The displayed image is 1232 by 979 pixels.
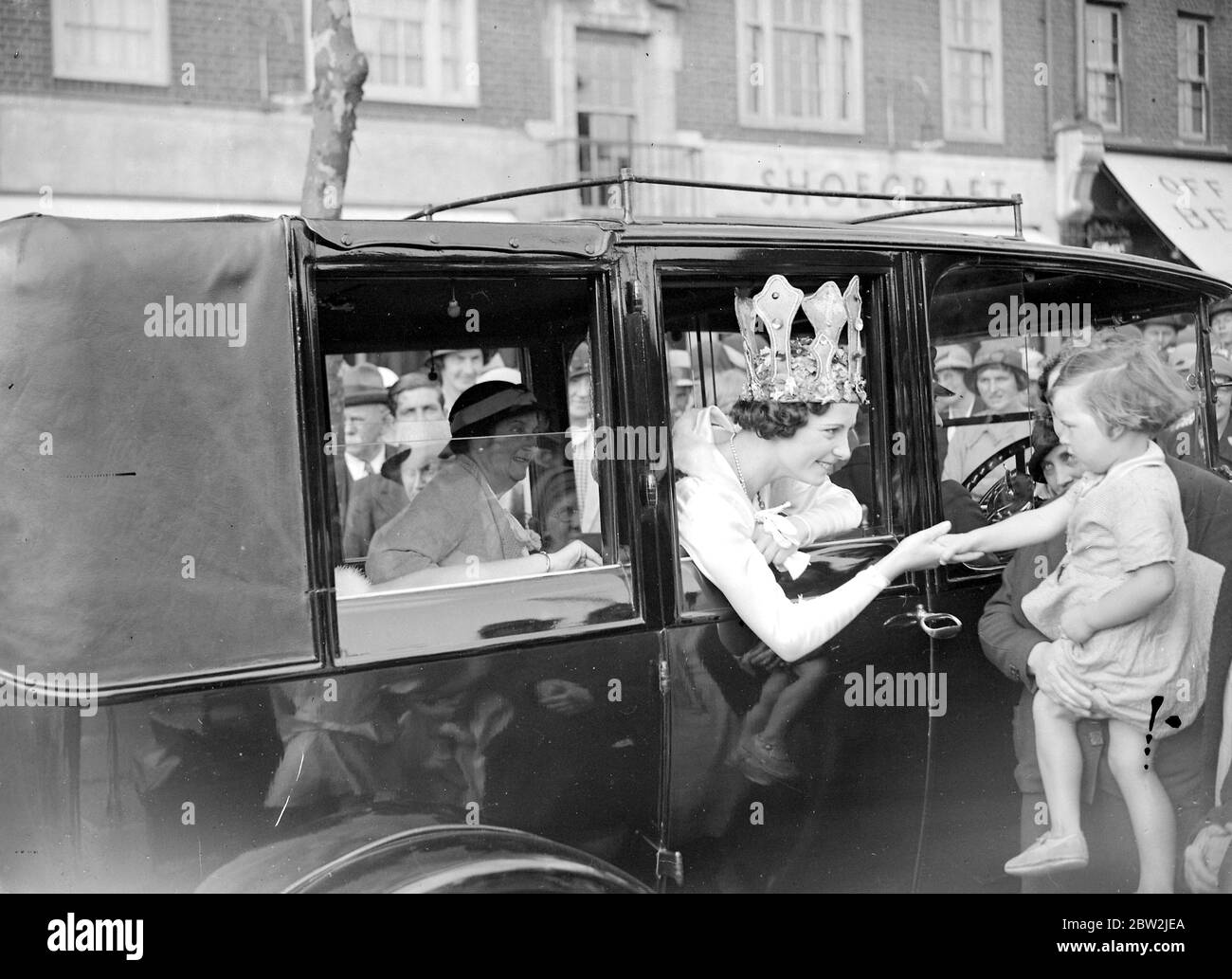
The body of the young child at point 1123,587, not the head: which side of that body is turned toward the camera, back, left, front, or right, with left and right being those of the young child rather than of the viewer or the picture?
left

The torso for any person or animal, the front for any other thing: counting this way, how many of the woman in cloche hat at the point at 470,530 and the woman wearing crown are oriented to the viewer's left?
0

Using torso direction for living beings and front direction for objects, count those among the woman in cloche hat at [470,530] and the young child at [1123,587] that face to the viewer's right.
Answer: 1

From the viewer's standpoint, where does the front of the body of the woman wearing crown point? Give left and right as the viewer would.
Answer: facing the viewer and to the right of the viewer

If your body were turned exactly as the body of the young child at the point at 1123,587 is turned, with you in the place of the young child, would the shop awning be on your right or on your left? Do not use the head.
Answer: on your right

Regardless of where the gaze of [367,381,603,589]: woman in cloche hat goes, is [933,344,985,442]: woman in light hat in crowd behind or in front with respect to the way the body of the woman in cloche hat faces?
in front

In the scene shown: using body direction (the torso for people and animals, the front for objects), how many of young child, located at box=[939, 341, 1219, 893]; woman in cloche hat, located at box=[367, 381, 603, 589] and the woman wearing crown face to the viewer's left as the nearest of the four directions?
1

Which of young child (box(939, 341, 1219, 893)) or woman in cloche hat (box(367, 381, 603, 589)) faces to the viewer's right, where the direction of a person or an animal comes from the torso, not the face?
the woman in cloche hat

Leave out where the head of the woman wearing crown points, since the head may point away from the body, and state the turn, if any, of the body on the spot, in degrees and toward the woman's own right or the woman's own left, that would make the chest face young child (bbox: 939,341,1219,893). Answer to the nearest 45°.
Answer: approximately 45° to the woman's own left

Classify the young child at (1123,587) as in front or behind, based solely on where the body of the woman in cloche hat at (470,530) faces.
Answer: in front

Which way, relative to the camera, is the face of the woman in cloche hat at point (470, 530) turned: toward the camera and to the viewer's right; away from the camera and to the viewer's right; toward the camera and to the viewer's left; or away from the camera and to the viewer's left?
toward the camera and to the viewer's right

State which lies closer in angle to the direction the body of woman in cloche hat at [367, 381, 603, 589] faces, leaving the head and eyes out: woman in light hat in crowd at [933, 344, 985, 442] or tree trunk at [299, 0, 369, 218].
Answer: the woman in light hat in crowd

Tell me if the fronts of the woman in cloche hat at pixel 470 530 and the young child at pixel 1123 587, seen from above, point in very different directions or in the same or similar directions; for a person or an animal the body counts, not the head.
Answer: very different directions

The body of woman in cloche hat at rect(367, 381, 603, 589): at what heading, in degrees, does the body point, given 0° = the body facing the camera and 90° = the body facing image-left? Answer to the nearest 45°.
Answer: approximately 270°

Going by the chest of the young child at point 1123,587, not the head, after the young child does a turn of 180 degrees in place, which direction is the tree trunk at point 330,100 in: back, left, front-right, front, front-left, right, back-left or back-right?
back-left
